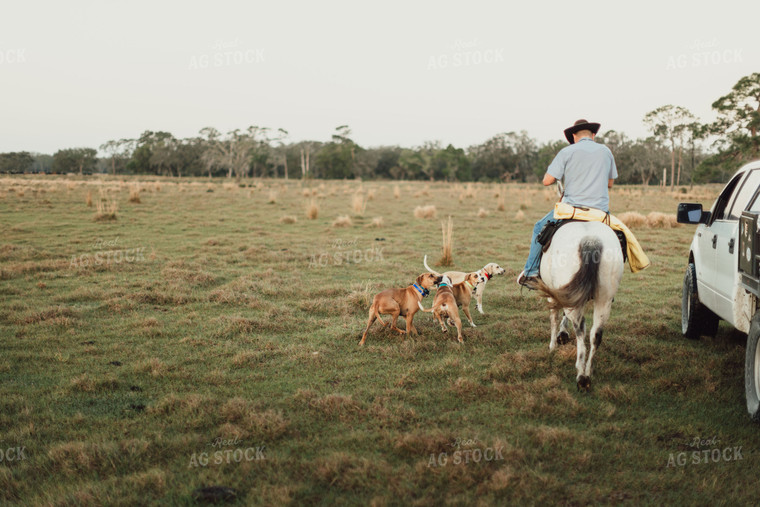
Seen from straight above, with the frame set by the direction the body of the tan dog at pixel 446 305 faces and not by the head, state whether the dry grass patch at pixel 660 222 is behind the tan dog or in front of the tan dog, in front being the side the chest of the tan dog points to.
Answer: in front

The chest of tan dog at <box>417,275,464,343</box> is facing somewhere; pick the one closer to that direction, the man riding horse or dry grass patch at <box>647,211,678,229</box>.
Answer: the dry grass patch

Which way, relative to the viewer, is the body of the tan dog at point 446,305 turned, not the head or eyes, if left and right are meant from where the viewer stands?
facing away from the viewer

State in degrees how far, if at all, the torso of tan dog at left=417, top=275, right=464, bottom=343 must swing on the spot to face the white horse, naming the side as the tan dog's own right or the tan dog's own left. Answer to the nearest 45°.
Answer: approximately 135° to the tan dog's own right

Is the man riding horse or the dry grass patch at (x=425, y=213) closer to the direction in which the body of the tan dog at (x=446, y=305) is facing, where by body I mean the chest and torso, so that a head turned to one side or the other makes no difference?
the dry grass patch

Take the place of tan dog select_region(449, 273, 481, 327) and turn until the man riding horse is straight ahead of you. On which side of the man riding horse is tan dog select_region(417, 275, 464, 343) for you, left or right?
right

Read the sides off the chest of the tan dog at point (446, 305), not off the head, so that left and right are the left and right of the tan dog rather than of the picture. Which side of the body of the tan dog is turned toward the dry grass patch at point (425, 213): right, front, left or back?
front

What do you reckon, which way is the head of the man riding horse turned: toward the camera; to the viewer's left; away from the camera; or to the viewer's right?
away from the camera

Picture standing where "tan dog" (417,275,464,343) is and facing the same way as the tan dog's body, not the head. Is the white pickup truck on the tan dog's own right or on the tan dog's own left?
on the tan dog's own right

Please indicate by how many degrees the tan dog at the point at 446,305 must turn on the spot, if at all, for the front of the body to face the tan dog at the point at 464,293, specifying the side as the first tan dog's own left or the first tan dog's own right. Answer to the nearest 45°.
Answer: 0° — it already faces it
